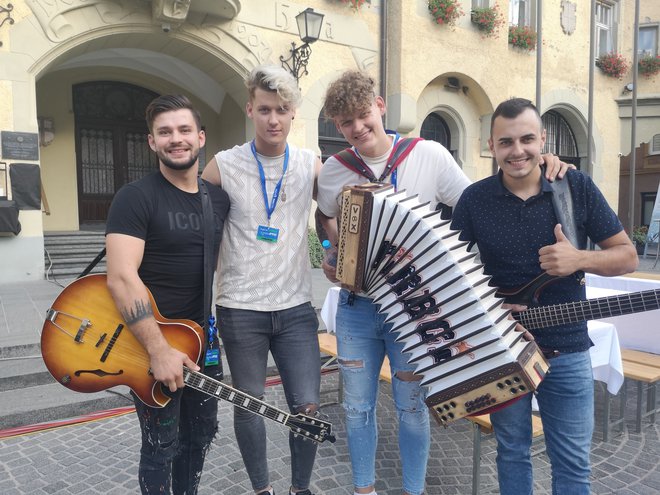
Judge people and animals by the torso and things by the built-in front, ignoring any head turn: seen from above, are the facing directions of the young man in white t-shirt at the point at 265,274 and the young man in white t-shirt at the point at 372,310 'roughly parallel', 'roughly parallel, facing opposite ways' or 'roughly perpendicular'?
roughly parallel

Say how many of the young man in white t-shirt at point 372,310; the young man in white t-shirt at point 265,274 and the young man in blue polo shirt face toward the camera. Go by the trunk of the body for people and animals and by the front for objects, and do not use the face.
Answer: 3

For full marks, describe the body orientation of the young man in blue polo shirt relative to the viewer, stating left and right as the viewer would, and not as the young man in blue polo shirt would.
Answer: facing the viewer

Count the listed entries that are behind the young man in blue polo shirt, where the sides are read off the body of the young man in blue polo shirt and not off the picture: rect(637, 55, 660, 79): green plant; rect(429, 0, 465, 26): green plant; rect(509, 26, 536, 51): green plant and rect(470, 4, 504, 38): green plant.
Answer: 4

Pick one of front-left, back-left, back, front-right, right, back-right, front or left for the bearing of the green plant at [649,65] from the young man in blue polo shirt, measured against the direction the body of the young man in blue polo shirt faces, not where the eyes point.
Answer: back

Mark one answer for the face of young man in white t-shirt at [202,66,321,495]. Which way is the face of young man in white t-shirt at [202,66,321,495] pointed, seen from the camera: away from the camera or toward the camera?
toward the camera

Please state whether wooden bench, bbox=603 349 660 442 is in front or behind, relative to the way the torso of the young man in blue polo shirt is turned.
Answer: behind

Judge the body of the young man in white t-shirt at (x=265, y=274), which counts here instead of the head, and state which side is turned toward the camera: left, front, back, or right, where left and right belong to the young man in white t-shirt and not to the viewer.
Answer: front

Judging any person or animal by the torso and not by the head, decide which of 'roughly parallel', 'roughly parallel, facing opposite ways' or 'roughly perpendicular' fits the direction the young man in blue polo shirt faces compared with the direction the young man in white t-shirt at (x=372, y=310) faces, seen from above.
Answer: roughly parallel

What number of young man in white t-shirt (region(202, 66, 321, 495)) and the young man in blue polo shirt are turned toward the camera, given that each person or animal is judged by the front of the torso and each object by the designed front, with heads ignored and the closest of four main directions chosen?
2
